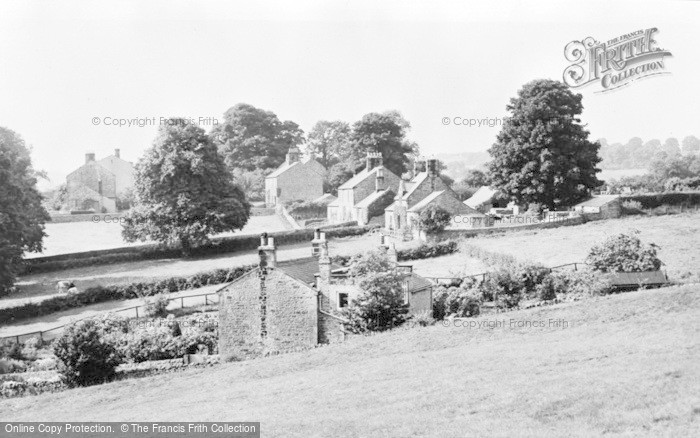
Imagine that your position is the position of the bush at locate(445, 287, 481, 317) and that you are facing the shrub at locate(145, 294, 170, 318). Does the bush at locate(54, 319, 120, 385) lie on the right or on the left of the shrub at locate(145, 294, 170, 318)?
left

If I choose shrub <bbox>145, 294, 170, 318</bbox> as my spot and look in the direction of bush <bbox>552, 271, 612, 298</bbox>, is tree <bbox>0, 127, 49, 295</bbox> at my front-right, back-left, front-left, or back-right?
back-left
